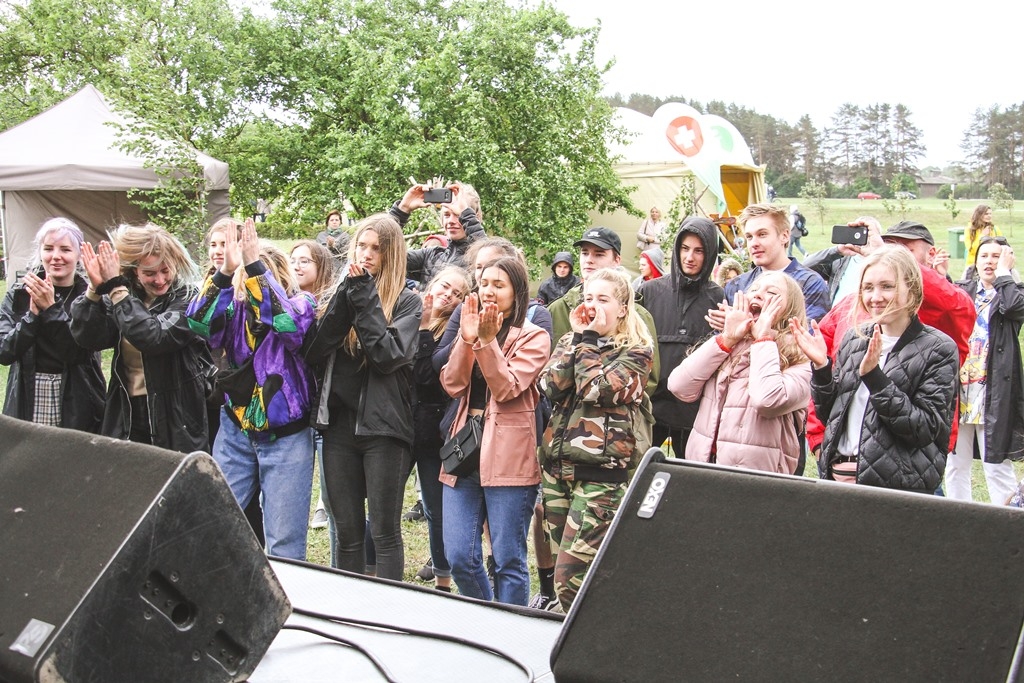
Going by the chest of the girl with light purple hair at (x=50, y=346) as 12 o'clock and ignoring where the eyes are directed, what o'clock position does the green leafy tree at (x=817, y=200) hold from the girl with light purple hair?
The green leafy tree is roughly at 8 o'clock from the girl with light purple hair.

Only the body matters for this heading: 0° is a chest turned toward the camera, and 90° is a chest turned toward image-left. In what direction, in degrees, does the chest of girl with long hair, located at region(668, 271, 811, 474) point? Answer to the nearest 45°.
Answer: approximately 45°

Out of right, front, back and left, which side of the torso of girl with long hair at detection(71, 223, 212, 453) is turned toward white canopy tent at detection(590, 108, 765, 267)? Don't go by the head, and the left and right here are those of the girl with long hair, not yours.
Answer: back

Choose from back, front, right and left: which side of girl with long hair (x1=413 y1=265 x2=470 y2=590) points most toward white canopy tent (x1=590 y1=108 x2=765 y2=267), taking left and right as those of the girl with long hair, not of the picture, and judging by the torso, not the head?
back

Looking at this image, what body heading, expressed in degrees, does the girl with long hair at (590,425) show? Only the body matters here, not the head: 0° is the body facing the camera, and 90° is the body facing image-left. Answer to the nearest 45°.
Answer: approximately 45°

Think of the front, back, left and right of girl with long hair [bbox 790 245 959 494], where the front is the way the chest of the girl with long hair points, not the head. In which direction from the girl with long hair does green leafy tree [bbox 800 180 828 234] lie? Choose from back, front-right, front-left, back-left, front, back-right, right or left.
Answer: back-right

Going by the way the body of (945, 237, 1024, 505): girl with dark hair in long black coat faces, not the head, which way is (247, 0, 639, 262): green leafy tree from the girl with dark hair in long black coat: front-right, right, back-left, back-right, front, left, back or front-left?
right

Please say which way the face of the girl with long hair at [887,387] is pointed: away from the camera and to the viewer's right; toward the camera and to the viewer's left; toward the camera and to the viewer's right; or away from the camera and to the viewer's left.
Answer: toward the camera and to the viewer's left

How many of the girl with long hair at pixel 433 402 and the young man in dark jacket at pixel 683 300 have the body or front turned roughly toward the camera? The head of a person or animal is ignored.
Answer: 2

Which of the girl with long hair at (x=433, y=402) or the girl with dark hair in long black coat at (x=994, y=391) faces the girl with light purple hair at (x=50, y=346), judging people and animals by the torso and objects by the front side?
the girl with dark hair in long black coat at (x=994, y=391)
